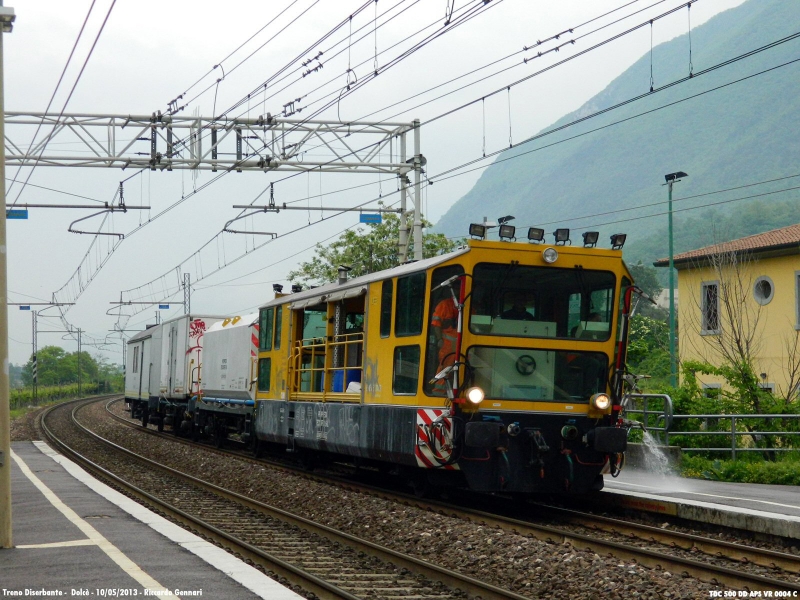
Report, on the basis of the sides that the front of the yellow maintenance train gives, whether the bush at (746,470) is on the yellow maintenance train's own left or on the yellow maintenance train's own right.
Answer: on the yellow maintenance train's own left

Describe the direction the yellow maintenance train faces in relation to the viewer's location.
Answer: facing the viewer and to the right of the viewer

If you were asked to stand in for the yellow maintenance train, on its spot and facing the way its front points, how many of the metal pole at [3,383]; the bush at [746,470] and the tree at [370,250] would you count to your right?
1

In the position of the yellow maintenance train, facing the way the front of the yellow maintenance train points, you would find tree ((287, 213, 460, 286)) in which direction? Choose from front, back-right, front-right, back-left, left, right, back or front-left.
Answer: back-left

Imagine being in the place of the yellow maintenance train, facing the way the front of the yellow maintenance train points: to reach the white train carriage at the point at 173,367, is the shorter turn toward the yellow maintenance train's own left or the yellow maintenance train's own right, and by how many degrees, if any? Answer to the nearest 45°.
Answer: approximately 135° to the yellow maintenance train's own left

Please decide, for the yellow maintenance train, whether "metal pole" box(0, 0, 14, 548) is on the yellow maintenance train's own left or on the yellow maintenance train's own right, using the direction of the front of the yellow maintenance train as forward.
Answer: on the yellow maintenance train's own right

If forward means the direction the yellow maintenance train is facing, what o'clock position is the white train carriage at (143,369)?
The white train carriage is roughly at 7 o'clock from the yellow maintenance train.

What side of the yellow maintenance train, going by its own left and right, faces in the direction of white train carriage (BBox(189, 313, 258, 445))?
back
